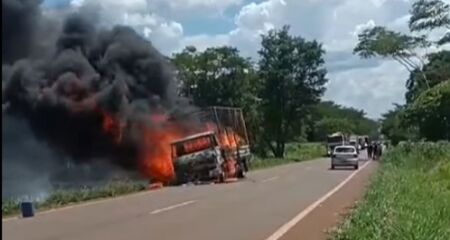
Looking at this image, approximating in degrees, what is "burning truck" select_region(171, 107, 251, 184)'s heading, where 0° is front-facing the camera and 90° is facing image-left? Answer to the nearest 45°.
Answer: approximately 45°
